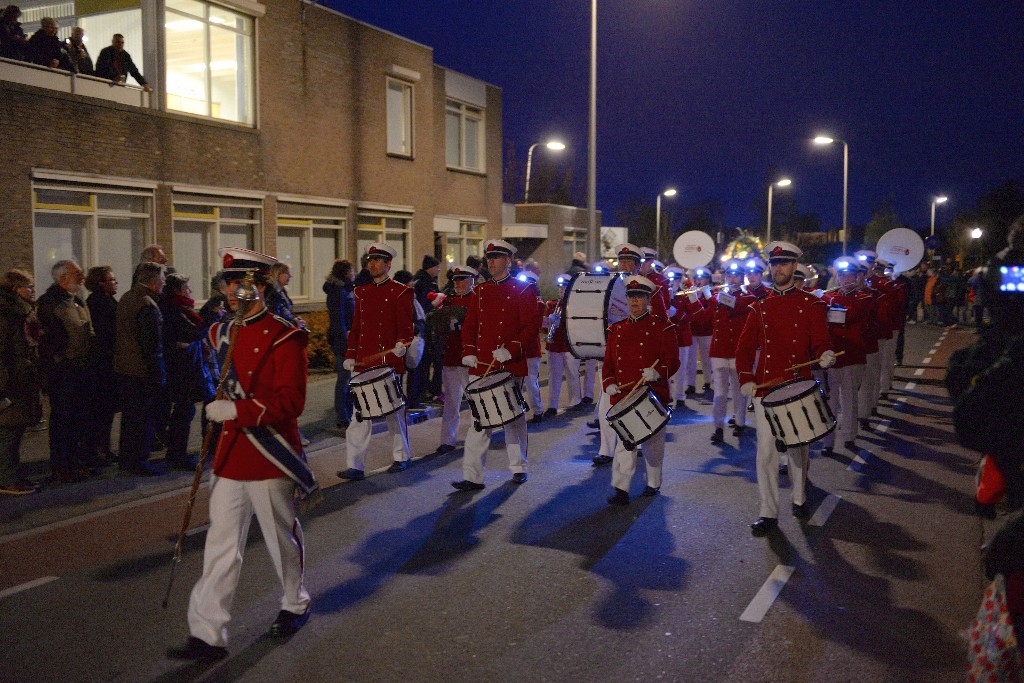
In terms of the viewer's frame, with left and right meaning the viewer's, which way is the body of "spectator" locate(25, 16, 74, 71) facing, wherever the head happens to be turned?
facing the viewer and to the right of the viewer

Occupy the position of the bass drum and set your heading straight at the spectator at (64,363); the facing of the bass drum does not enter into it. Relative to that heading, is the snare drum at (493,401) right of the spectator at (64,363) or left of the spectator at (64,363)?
left

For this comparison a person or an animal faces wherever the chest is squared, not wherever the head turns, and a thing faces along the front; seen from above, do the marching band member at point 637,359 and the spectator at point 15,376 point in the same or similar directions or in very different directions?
very different directions

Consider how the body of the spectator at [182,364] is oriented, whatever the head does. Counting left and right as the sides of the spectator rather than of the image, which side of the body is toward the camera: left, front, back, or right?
right

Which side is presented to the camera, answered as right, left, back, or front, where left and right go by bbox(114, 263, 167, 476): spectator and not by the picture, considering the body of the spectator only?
right

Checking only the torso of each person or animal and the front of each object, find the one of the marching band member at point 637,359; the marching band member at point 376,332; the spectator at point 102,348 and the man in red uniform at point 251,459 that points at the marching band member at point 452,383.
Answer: the spectator

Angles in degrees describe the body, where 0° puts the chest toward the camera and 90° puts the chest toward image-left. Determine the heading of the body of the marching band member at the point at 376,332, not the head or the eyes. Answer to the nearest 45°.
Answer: approximately 45°

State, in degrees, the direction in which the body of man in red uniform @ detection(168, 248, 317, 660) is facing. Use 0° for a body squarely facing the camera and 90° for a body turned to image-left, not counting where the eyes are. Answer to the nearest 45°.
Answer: approximately 45°

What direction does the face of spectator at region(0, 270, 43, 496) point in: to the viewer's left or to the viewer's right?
to the viewer's right

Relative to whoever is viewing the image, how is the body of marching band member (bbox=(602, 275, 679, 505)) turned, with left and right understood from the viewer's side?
facing the viewer and to the left of the viewer

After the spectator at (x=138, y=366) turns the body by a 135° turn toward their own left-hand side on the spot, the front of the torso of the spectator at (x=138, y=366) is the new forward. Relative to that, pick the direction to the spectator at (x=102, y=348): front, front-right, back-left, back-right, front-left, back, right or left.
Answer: front

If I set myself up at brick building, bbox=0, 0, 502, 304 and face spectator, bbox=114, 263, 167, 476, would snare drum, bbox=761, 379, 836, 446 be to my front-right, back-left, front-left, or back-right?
front-left

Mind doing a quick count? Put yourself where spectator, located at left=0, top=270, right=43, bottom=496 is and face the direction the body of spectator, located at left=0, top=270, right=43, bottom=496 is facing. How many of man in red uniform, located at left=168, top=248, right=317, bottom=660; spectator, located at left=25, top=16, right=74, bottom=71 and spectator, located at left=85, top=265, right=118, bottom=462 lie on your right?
1

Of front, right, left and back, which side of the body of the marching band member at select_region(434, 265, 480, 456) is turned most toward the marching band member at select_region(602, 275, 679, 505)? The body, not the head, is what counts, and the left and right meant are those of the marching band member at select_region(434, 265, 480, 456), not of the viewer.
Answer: left

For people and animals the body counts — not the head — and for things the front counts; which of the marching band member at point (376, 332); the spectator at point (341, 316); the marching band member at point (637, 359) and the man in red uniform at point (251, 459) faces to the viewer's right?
the spectator

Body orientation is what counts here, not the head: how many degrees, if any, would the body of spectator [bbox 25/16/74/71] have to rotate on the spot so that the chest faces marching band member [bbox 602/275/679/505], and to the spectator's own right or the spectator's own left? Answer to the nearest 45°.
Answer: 0° — they already face them

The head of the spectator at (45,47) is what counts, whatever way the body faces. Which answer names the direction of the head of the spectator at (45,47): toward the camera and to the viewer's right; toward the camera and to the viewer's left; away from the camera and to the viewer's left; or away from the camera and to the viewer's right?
toward the camera and to the viewer's right

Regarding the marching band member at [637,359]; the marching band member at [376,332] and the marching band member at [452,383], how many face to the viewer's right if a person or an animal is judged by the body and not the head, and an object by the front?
0

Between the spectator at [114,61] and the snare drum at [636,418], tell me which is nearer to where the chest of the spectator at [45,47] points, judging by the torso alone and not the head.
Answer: the snare drum

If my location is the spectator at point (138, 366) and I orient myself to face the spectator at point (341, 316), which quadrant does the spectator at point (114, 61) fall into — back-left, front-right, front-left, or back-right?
front-left

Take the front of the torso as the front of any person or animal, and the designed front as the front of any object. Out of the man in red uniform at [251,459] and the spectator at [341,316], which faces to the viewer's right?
the spectator

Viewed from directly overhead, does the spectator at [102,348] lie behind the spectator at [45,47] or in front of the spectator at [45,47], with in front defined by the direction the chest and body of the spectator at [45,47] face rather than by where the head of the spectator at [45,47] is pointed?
in front
